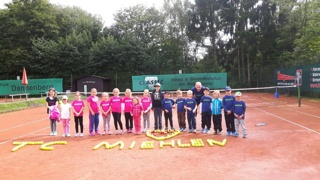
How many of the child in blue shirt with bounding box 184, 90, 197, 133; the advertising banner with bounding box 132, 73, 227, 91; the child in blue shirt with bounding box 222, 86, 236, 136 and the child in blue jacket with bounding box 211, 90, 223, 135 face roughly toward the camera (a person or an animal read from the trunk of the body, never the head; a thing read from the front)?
4

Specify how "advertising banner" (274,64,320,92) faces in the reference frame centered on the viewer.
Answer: facing the viewer and to the left of the viewer

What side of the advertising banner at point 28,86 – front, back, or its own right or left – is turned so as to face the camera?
front

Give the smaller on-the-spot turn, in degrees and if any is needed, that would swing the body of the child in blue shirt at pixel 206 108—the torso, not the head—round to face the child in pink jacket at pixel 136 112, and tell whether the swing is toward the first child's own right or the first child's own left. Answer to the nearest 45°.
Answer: approximately 90° to the first child's own right

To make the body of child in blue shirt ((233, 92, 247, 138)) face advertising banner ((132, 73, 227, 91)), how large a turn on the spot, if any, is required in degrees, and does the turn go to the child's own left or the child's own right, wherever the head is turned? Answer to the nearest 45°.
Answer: approximately 180°

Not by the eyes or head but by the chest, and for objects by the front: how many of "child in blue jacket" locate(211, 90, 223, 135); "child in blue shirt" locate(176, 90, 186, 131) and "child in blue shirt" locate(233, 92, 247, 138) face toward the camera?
3

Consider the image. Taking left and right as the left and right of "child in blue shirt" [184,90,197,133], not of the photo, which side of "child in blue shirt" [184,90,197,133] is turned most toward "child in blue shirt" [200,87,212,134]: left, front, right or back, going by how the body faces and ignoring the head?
left

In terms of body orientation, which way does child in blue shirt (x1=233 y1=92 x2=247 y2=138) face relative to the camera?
toward the camera

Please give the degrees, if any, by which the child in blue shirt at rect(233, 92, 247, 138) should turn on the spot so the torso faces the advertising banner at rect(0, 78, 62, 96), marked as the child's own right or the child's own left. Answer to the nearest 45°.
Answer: approximately 135° to the child's own right

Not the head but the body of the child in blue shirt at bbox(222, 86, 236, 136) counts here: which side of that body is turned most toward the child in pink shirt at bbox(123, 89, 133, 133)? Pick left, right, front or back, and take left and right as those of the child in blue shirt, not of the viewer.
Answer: right

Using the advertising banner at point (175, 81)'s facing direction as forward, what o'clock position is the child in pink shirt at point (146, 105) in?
The child in pink shirt is roughly at 12 o'clock from the advertising banner.

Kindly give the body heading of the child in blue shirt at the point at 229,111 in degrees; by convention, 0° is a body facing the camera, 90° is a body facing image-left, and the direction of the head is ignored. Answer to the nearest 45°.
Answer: approximately 0°

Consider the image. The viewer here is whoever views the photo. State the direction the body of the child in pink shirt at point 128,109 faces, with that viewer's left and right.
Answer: facing the viewer

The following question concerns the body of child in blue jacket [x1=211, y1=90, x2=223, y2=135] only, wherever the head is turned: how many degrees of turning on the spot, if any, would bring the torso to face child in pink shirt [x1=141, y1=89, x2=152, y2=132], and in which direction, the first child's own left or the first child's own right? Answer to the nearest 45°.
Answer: approximately 90° to the first child's own right

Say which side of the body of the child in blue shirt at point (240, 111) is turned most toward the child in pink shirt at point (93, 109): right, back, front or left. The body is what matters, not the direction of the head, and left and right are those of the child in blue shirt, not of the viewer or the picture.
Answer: right
